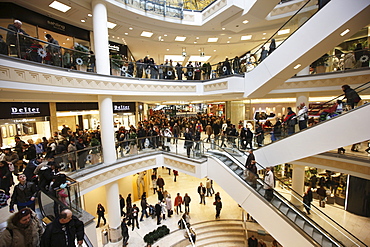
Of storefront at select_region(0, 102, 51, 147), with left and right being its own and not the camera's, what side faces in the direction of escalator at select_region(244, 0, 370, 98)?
front

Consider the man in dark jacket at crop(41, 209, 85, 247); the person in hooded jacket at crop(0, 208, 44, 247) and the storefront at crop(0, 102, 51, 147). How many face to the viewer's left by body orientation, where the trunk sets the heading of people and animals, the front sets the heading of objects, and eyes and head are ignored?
0

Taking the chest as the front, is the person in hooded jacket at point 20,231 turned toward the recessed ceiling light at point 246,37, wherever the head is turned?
no

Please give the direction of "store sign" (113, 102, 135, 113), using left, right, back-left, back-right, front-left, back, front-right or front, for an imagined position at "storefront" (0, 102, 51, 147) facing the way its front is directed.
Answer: front-left

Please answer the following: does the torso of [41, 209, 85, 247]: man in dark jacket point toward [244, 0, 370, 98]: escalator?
no

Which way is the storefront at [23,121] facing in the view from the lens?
facing the viewer and to the right of the viewer

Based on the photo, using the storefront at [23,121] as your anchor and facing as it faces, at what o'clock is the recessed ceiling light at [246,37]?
The recessed ceiling light is roughly at 11 o'clock from the storefront.

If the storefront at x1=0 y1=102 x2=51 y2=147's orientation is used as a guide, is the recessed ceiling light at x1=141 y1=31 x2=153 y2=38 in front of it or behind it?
in front
